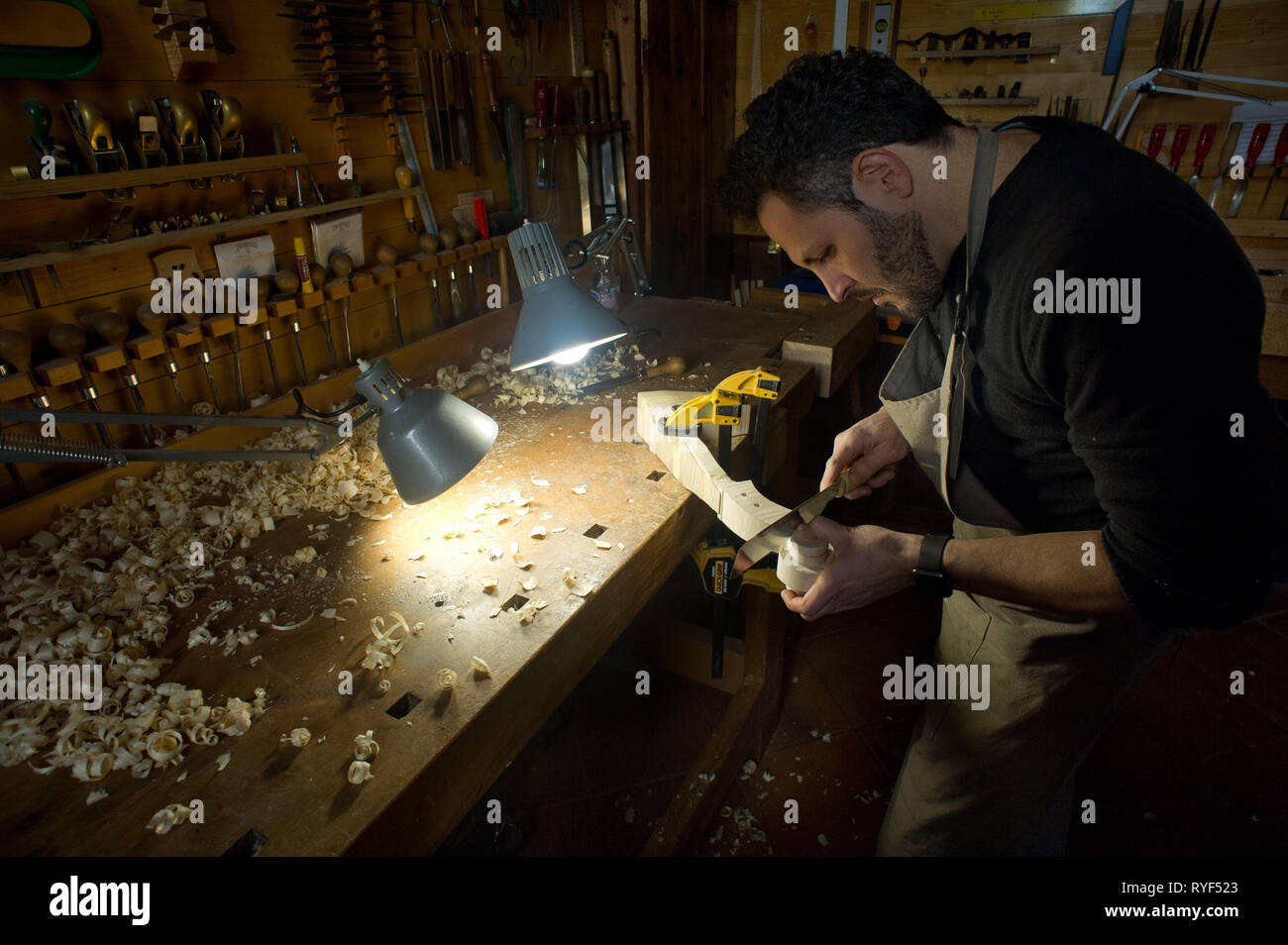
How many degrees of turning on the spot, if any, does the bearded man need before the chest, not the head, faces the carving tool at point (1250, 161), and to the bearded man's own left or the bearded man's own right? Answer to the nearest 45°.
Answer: approximately 90° to the bearded man's own right

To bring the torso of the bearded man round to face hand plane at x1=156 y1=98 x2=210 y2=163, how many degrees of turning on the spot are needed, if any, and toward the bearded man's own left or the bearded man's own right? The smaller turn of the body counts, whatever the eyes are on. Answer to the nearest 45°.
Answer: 0° — they already face it

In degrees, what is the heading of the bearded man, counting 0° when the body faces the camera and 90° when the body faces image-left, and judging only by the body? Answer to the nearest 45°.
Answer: approximately 90°

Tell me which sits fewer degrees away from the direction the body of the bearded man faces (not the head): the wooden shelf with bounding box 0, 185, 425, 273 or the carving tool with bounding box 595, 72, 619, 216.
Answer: the wooden shelf

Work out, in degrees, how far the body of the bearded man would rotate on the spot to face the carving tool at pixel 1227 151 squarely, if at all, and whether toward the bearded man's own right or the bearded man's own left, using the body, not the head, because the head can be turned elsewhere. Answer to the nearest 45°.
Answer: approximately 90° to the bearded man's own right

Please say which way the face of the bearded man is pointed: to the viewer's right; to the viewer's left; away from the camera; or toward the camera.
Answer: to the viewer's left

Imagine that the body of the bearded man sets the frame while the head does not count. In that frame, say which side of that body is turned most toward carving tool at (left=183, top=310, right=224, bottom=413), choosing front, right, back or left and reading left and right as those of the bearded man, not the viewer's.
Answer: front

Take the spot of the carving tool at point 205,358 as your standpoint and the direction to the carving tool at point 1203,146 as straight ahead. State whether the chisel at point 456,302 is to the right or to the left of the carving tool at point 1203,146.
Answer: left

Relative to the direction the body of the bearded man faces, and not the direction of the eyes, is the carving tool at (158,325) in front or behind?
in front
